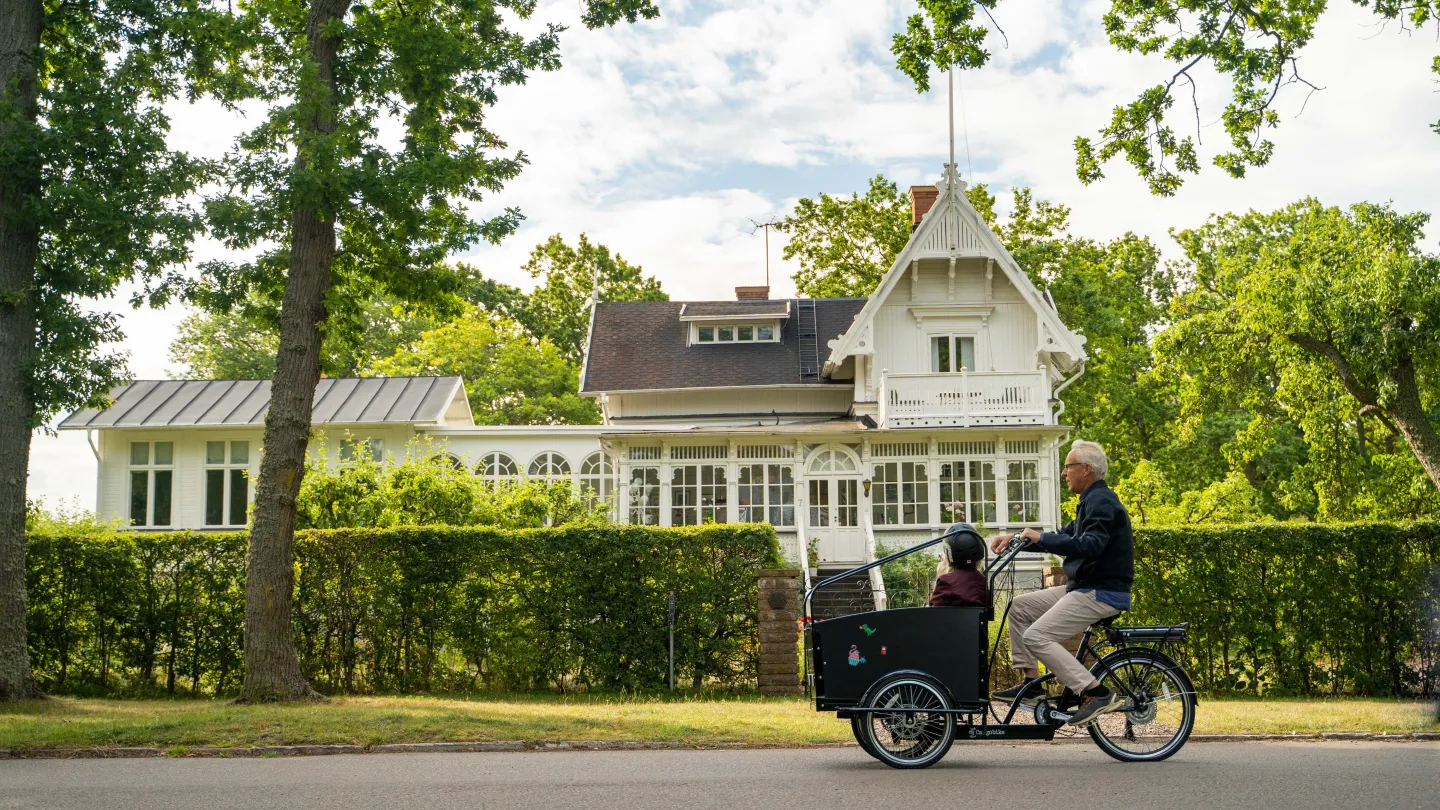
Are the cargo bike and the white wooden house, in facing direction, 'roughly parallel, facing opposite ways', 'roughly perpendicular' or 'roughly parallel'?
roughly perpendicular

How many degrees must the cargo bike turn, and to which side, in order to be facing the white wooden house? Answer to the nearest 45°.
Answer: approximately 90° to its right

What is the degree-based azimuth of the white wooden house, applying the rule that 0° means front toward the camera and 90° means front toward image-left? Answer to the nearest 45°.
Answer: approximately 0°

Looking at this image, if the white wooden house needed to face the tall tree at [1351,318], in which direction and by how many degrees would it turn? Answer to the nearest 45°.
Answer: approximately 45° to its left

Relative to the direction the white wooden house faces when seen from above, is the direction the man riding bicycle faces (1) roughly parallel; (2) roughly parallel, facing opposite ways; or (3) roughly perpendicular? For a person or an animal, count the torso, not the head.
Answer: roughly perpendicular

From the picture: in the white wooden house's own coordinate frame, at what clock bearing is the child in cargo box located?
The child in cargo box is roughly at 12 o'clock from the white wooden house.

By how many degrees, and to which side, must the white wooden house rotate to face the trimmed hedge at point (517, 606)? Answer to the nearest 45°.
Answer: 0° — it already faces it

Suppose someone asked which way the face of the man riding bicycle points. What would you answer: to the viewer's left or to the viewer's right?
to the viewer's left

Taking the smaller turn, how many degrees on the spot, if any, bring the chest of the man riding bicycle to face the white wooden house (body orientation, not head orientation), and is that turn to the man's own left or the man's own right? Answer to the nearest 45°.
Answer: approximately 90° to the man's own right

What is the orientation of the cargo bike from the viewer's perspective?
to the viewer's left

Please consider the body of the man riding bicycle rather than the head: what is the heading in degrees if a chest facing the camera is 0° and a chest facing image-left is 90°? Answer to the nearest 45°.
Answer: approximately 90°
